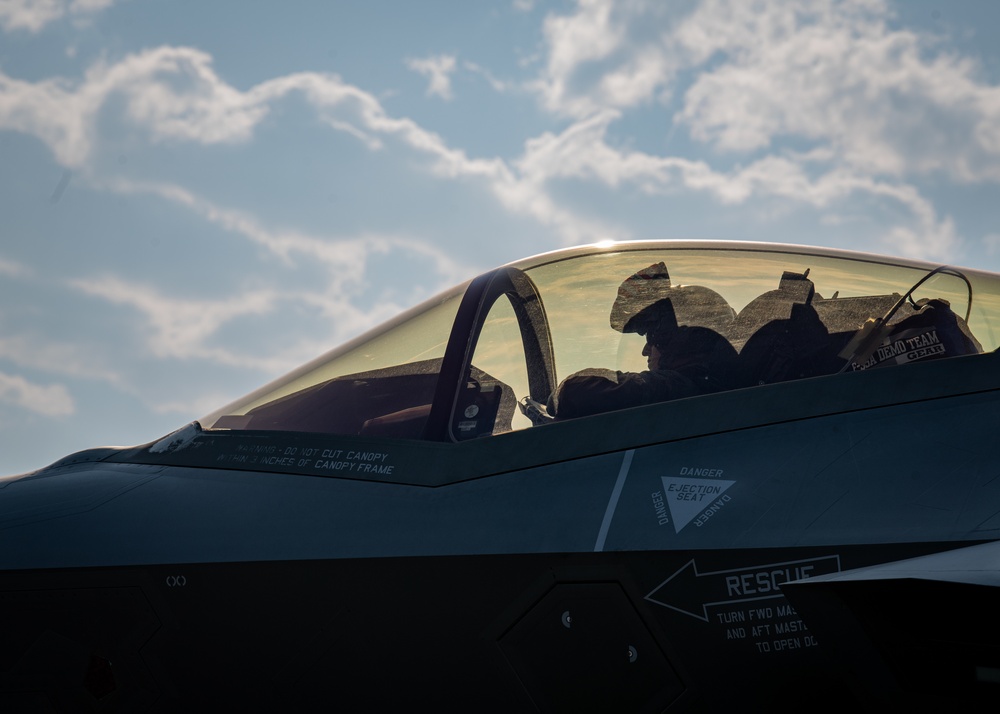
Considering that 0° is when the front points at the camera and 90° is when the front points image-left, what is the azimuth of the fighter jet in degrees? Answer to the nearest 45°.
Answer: approximately 90°

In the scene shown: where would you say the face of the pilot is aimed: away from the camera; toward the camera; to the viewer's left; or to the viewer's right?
to the viewer's left

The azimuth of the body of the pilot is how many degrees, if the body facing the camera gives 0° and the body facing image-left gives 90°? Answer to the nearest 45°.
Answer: approximately 90°
